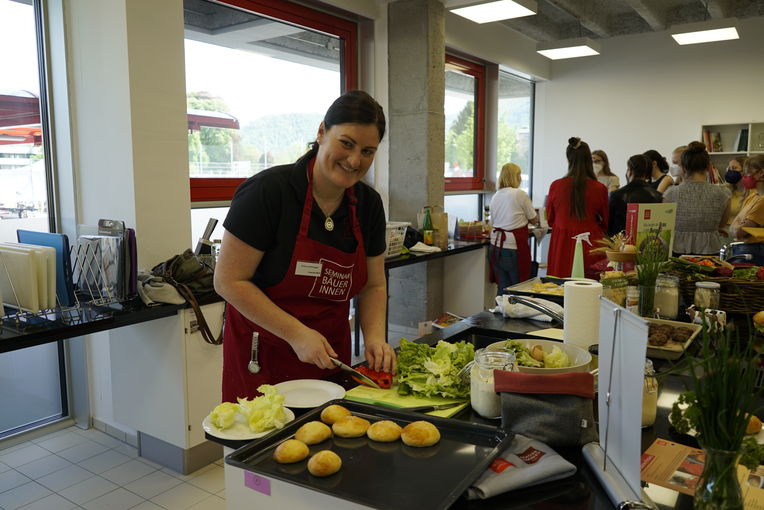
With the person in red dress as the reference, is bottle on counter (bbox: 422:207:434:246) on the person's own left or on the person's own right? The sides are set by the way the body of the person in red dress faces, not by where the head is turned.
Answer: on the person's own left

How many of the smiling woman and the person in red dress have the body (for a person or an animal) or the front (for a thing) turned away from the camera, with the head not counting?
1

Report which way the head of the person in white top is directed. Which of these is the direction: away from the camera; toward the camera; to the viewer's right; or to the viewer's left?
away from the camera

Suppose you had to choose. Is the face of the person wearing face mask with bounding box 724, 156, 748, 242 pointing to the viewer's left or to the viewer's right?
to the viewer's left

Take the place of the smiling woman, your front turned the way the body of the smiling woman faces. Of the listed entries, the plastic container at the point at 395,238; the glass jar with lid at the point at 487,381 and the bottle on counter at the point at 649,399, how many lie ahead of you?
2

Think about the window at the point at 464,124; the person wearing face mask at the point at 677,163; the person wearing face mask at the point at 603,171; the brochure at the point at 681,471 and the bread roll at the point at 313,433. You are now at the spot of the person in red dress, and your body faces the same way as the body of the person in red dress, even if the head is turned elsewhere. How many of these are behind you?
2

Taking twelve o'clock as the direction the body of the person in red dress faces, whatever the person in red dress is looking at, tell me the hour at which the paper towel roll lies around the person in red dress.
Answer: The paper towel roll is roughly at 6 o'clock from the person in red dress.

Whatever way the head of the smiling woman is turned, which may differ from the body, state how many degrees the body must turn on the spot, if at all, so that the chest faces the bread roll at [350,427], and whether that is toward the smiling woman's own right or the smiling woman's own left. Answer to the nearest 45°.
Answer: approximately 45° to the smiling woman's own right

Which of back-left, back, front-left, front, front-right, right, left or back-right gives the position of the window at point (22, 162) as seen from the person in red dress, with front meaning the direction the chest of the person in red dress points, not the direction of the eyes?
back-left

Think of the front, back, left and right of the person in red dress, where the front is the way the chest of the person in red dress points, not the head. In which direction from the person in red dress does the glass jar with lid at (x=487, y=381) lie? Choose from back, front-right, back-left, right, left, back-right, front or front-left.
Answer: back

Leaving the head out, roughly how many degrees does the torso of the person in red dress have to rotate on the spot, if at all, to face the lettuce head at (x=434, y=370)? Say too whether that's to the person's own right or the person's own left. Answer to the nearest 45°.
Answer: approximately 180°

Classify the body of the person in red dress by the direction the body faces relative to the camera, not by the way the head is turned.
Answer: away from the camera
